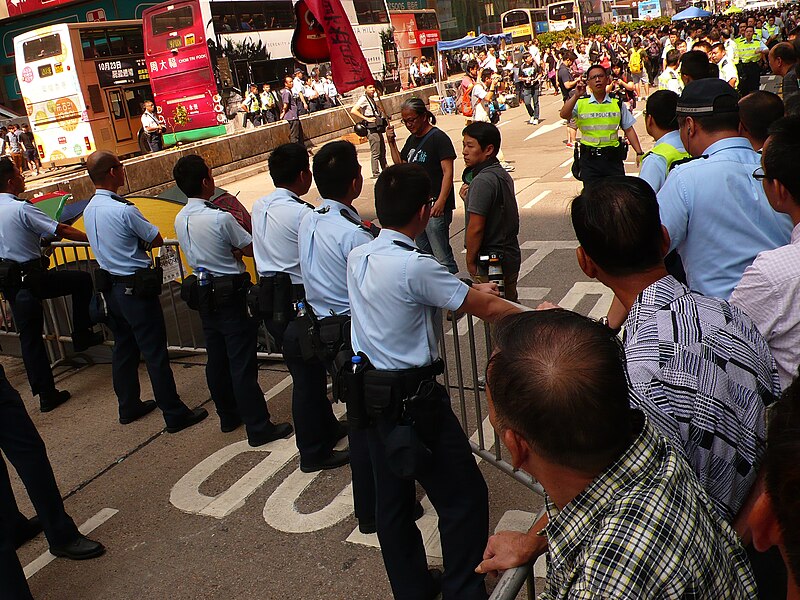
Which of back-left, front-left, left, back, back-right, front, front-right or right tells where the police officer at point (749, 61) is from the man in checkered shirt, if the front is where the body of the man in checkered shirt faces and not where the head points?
front-right

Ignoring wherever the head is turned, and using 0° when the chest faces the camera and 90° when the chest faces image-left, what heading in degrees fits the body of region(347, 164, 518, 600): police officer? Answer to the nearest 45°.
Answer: approximately 225°

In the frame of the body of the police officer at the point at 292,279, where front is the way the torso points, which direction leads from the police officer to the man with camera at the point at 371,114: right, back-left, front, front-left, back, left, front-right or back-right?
front-left

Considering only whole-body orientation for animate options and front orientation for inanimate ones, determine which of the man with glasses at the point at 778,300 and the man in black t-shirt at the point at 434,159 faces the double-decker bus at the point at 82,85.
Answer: the man with glasses

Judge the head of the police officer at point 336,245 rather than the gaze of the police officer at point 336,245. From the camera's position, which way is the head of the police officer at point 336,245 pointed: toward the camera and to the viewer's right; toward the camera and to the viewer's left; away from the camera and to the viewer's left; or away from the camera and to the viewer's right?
away from the camera and to the viewer's right

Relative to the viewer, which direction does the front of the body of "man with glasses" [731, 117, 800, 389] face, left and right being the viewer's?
facing away from the viewer and to the left of the viewer

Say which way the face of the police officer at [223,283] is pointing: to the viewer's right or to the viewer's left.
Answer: to the viewer's right

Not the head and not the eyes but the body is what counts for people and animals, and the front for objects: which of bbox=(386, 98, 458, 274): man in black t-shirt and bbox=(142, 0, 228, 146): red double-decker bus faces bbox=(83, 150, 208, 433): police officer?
the man in black t-shirt

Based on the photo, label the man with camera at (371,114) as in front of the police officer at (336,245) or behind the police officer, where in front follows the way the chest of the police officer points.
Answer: in front

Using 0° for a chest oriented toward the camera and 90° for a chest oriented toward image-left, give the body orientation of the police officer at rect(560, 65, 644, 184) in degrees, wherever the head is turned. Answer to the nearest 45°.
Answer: approximately 0°

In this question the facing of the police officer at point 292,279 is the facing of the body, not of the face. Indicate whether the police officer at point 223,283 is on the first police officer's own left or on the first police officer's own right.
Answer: on the first police officer's own left
